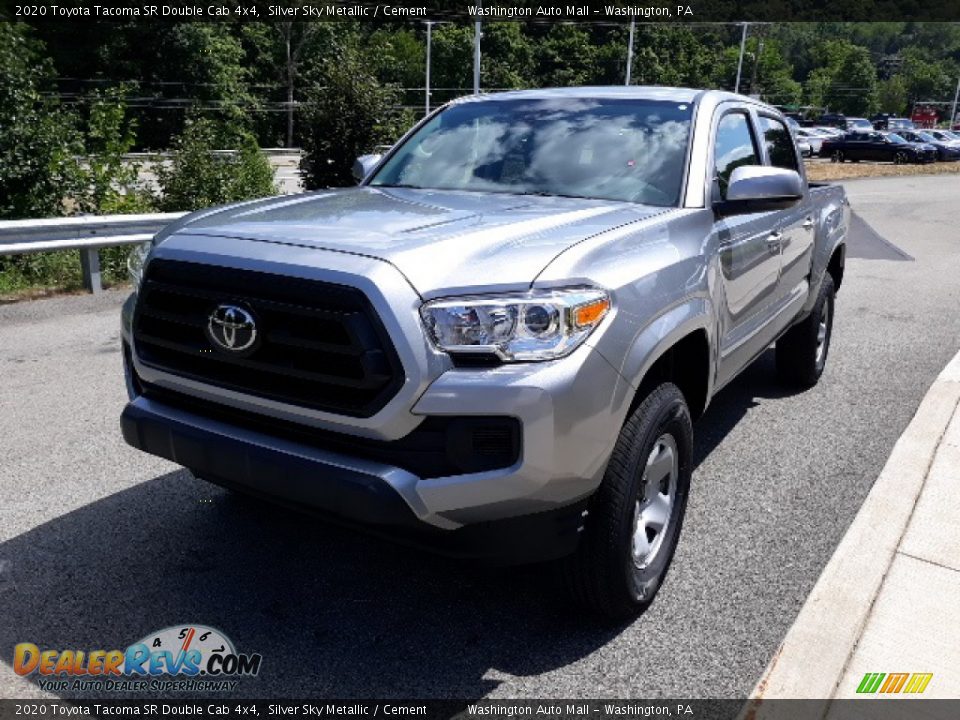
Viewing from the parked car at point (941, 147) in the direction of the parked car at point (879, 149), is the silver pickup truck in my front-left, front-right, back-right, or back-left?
front-left

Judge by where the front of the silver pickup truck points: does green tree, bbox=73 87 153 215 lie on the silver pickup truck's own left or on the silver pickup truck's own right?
on the silver pickup truck's own right

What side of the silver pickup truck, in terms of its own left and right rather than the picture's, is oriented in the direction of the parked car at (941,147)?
back

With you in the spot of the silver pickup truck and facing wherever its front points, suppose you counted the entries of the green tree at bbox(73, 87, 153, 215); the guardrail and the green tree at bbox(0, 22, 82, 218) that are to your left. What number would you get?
0

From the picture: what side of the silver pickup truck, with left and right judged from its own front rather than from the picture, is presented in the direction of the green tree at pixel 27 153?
right

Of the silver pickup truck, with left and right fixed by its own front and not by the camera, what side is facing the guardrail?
right

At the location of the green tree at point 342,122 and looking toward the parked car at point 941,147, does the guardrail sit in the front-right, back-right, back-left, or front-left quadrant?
back-right

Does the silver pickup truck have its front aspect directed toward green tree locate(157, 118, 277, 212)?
no

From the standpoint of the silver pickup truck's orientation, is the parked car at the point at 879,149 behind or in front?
behind

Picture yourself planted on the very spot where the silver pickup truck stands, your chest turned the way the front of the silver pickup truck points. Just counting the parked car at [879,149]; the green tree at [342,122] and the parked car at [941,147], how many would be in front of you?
0

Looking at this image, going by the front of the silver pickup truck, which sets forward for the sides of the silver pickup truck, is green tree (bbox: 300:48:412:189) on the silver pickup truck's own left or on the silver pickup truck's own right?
on the silver pickup truck's own right
